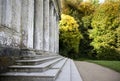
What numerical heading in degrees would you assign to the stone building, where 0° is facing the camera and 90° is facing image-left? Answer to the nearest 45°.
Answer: approximately 315°

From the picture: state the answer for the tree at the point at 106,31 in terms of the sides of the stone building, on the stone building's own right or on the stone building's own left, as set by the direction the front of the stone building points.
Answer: on the stone building's own left

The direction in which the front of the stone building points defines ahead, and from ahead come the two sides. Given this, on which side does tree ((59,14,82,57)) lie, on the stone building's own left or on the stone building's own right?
on the stone building's own left
